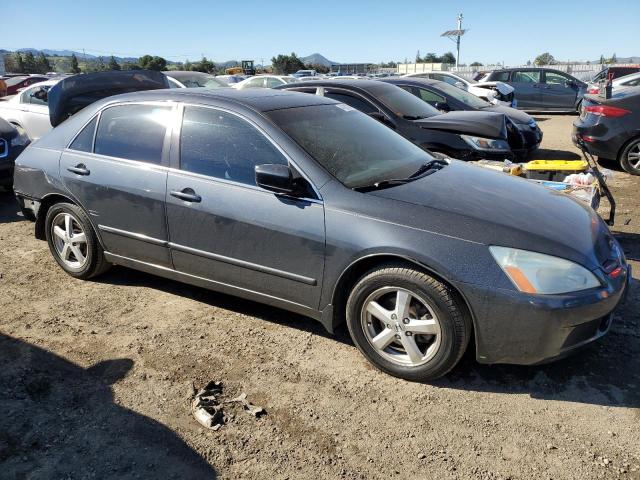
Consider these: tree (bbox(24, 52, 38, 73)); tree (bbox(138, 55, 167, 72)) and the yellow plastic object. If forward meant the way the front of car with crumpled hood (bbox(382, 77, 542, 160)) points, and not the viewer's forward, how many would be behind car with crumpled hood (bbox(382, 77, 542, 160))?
2

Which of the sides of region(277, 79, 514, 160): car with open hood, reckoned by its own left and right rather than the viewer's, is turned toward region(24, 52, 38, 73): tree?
back

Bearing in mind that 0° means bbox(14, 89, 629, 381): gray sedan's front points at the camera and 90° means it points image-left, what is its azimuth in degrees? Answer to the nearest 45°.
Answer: approximately 315°

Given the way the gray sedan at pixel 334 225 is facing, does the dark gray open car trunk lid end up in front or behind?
behind

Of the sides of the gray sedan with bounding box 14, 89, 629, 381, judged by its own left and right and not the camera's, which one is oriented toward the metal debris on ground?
right

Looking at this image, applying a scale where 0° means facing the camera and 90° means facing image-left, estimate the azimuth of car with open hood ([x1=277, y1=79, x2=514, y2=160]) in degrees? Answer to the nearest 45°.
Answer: approximately 315°

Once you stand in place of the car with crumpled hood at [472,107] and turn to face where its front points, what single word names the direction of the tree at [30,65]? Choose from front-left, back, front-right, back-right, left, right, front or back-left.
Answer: back

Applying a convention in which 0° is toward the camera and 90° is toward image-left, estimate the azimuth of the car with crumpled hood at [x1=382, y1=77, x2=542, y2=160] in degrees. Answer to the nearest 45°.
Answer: approximately 315°
